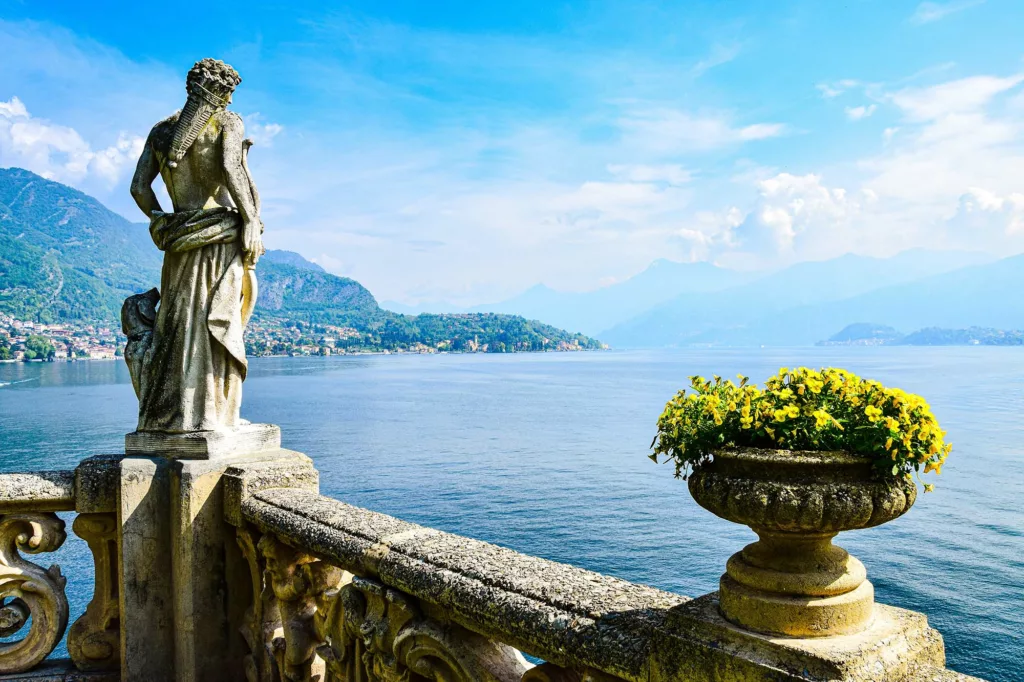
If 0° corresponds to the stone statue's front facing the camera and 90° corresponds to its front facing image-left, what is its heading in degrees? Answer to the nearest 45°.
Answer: approximately 180°

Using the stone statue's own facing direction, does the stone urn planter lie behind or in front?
behind

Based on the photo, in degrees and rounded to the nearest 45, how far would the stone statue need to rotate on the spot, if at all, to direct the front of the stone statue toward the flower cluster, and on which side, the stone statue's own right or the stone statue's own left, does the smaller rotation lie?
approximately 135° to the stone statue's own right
